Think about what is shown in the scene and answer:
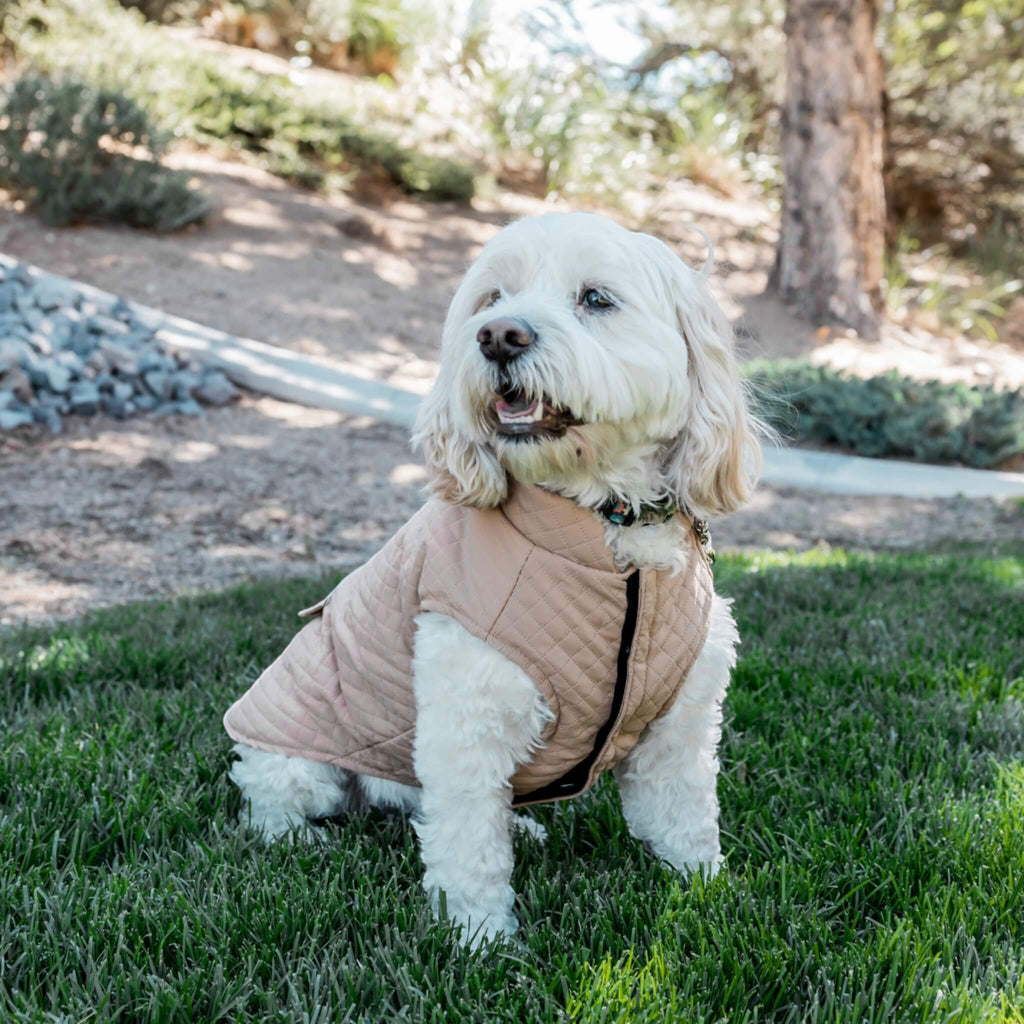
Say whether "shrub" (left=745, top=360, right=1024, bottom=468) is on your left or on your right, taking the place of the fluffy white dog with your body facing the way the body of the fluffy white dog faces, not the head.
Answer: on your left

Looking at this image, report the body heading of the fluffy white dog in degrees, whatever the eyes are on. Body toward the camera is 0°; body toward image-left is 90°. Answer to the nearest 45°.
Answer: approximately 315°

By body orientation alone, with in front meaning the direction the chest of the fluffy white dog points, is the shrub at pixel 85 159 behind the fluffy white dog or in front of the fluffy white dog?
behind
